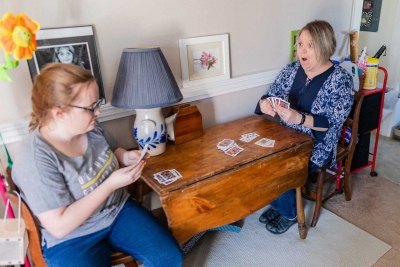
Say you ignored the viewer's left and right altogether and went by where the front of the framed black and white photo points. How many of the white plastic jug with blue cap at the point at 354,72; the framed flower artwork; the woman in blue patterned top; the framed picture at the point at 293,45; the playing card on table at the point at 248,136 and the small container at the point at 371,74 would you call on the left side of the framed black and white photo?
6

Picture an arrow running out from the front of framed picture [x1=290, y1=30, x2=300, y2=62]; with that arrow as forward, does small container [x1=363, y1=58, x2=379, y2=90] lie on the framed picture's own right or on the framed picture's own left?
on the framed picture's own left

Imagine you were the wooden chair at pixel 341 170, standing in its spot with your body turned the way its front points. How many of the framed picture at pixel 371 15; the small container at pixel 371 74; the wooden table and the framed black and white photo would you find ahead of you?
2

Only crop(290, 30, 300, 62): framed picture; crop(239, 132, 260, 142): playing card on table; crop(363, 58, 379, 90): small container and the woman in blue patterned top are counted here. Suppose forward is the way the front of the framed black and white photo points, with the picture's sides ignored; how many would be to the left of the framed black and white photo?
4

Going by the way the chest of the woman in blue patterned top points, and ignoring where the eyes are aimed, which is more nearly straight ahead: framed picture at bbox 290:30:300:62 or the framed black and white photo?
the framed black and white photo

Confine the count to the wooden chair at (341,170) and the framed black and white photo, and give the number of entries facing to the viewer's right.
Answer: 0

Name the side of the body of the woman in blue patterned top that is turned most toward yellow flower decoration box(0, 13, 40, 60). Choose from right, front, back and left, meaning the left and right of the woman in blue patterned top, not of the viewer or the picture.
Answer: front

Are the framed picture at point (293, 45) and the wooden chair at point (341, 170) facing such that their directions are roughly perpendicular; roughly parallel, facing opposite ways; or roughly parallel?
roughly perpendicular

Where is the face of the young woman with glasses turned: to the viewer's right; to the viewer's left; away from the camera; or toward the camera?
to the viewer's right

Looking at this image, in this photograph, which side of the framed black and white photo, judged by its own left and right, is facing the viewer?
front

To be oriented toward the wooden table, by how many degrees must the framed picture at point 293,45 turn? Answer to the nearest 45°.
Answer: approximately 45° to its right

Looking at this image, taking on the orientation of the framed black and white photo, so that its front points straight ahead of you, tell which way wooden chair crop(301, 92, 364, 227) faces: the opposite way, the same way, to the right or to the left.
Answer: to the right

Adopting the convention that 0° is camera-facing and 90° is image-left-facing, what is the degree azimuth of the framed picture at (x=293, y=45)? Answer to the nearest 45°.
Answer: approximately 315°

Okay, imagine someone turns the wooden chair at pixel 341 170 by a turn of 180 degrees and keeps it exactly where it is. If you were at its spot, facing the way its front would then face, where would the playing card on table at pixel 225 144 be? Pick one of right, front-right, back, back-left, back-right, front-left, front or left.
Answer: back

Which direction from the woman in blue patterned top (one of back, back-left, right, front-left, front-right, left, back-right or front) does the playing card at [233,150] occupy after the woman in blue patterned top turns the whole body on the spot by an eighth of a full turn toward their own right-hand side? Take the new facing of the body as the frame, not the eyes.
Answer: front-left
